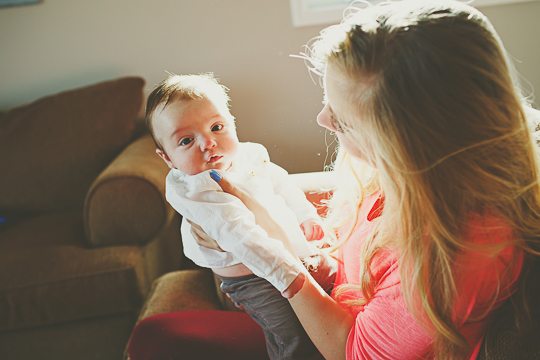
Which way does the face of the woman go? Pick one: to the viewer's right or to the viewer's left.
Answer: to the viewer's left

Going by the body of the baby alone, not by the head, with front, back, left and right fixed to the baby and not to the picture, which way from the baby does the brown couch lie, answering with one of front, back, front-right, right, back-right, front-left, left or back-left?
back

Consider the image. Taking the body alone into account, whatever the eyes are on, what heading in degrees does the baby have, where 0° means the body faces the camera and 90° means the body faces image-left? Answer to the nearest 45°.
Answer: approximately 315°

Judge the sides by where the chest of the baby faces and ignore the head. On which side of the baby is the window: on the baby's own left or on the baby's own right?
on the baby's own left
